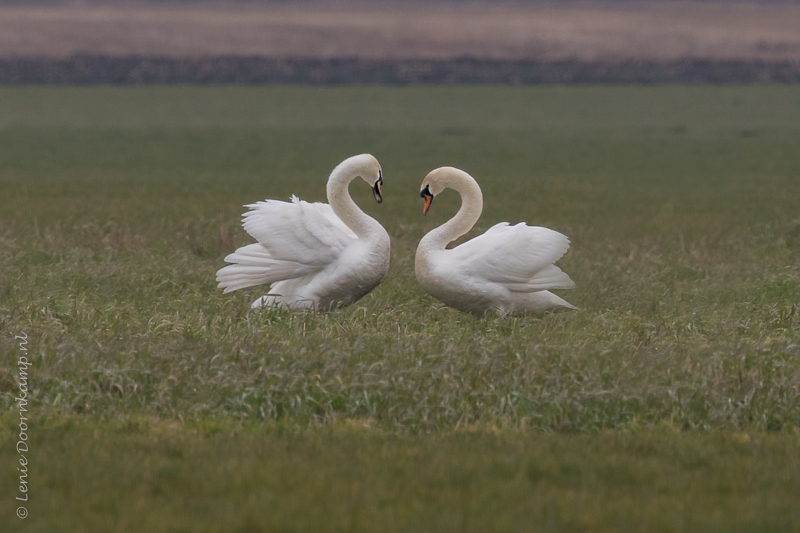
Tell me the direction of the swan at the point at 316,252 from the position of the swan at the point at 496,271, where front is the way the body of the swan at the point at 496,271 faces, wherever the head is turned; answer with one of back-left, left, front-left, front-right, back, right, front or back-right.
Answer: front

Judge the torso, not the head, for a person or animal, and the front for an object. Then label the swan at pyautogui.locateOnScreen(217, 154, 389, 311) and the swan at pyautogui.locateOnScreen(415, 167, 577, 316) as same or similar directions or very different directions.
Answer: very different directions

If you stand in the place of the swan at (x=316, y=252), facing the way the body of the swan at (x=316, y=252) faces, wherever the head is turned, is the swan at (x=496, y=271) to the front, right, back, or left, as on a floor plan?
front

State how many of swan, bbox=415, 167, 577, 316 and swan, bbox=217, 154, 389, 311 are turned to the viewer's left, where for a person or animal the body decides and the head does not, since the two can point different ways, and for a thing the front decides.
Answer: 1

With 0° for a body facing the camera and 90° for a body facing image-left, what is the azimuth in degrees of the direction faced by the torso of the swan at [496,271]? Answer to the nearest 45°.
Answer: approximately 90°

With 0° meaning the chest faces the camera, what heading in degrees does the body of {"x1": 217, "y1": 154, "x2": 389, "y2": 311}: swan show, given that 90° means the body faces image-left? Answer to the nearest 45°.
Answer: approximately 270°
